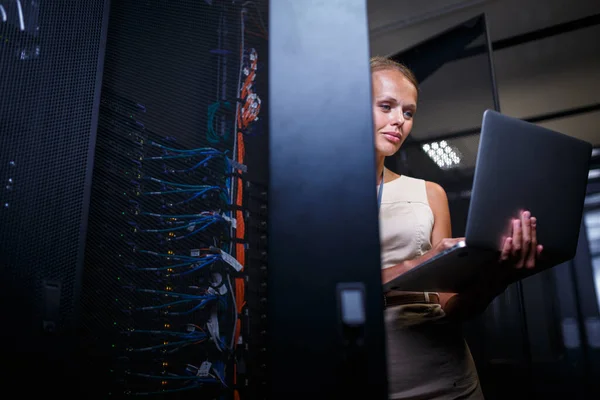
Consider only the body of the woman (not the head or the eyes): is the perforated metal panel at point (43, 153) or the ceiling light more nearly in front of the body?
the perforated metal panel
